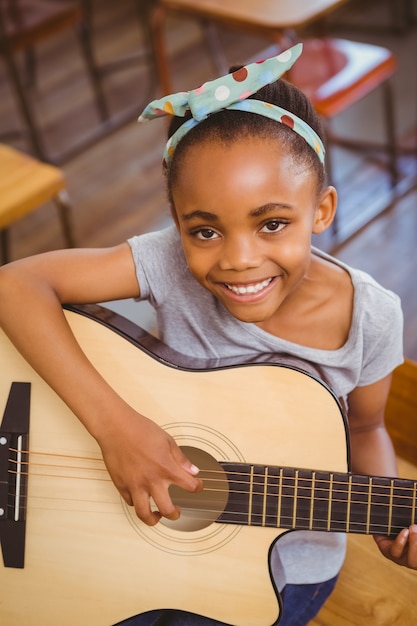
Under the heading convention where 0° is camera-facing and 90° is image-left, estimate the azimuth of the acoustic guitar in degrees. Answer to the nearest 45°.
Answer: approximately 0°

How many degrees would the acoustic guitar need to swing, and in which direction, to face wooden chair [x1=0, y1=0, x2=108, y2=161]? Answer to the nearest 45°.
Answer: approximately 180°

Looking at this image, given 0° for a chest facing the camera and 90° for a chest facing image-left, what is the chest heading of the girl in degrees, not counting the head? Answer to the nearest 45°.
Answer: approximately 0°

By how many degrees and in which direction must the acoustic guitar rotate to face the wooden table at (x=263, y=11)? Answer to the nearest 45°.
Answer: approximately 180°

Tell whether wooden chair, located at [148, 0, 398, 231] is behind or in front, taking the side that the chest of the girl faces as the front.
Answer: behind

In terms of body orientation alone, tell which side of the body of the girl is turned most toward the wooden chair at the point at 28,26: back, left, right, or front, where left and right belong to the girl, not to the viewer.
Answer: back

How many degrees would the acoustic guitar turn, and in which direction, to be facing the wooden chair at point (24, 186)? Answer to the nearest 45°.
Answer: approximately 180°
